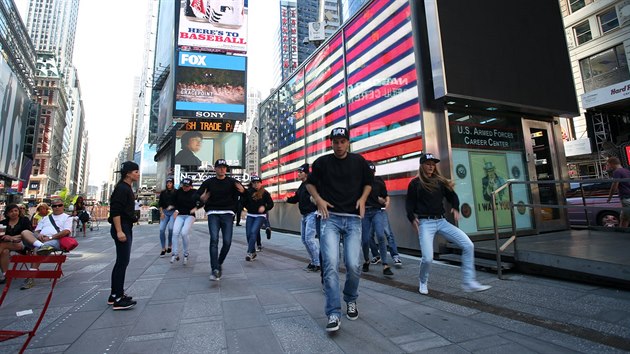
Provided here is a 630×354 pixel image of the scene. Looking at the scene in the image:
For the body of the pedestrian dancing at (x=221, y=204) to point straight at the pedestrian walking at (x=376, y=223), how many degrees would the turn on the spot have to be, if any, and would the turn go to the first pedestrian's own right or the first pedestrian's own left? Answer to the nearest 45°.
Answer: approximately 90° to the first pedestrian's own left

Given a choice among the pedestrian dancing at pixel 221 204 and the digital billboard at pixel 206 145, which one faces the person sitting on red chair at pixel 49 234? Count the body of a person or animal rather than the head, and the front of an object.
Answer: the digital billboard

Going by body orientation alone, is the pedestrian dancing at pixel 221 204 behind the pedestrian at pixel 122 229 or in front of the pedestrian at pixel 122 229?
in front

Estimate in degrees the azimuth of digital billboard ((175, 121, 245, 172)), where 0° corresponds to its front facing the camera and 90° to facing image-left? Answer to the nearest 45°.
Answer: approximately 0°

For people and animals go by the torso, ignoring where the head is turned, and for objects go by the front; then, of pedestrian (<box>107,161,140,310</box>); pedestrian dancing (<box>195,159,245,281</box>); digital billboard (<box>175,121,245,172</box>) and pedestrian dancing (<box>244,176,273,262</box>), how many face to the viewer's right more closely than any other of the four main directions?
1

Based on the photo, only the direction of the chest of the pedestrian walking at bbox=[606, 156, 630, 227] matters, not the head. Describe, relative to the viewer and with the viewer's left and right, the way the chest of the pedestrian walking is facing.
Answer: facing to the left of the viewer

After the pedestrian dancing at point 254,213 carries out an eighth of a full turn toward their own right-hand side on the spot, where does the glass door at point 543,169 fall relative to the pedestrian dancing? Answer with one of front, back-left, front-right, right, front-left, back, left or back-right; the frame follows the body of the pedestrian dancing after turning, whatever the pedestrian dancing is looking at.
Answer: back-left

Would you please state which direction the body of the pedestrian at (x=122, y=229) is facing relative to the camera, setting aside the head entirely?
to the viewer's right

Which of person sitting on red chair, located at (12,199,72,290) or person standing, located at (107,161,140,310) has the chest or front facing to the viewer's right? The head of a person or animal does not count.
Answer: the person standing

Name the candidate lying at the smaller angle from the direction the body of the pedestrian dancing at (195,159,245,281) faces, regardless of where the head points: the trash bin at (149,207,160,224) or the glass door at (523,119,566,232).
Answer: the glass door

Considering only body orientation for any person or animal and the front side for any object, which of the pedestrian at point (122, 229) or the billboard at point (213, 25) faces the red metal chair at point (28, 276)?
the billboard

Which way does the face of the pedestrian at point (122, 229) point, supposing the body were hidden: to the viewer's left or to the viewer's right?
to the viewer's right
